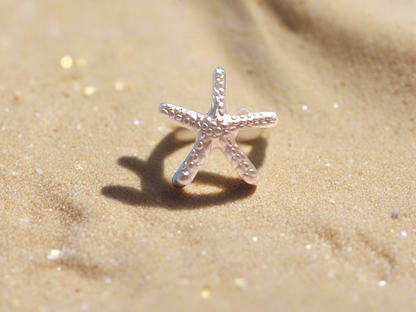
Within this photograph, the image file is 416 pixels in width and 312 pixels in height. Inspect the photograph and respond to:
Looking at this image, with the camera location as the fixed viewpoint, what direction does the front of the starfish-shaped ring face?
facing the viewer
